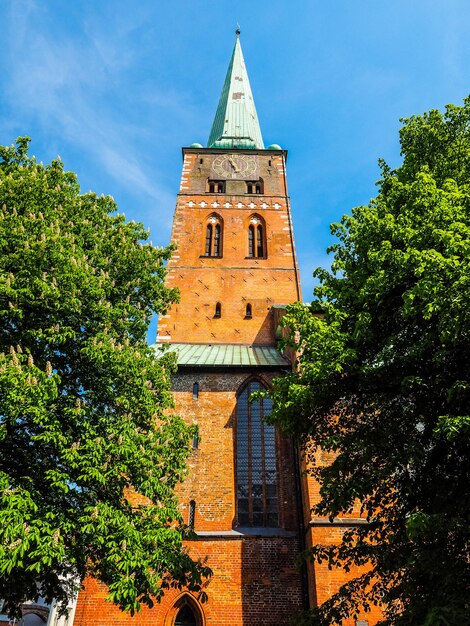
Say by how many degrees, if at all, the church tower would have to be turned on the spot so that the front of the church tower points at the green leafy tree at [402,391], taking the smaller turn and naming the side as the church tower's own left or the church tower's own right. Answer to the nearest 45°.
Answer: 0° — it already faces it

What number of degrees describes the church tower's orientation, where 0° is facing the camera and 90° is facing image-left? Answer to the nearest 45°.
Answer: approximately 0°

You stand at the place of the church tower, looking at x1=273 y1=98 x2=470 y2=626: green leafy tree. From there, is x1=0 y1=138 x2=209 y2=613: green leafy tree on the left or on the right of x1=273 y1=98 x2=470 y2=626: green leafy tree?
right
